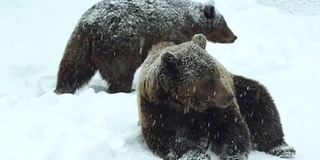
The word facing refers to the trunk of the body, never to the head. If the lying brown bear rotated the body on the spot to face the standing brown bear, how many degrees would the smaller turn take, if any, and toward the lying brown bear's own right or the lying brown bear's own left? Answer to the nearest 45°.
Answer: approximately 90° to the lying brown bear's own right

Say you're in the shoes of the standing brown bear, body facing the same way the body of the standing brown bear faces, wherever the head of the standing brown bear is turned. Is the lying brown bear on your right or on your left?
on your right

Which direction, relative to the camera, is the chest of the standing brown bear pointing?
to the viewer's right

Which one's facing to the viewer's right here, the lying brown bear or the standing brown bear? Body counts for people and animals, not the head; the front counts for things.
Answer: the standing brown bear
